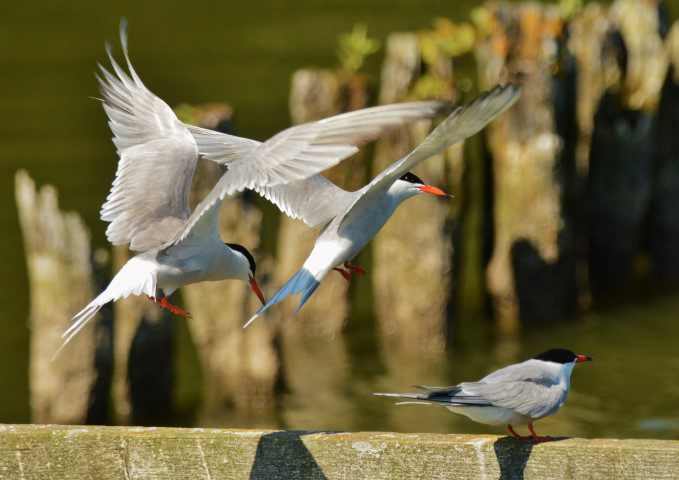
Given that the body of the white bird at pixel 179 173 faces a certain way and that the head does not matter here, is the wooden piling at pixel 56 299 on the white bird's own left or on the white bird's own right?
on the white bird's own left

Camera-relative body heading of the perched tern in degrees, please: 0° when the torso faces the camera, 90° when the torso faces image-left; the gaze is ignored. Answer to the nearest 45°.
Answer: approximately 270°

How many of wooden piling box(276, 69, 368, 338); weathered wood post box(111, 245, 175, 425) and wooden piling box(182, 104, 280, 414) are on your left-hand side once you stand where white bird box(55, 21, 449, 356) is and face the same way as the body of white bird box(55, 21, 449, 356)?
3

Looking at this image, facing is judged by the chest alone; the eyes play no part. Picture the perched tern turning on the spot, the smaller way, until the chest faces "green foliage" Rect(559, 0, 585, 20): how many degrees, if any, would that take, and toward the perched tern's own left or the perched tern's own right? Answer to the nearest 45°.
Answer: approximately 90° to the perched tern's own left

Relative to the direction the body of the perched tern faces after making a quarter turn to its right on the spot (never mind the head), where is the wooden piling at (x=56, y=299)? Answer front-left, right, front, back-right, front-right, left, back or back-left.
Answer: back-right

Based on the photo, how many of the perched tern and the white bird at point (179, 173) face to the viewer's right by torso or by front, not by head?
2

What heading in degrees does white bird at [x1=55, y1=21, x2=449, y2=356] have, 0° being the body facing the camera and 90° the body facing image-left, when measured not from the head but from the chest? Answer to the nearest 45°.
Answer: approximately 270°

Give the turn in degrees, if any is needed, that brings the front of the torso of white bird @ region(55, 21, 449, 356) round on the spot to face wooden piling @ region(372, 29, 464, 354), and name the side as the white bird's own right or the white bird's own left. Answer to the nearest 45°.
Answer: approximately 90° to the white bird's own left

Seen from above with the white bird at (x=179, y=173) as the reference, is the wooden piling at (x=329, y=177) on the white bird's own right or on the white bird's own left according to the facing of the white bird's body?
on the white bird's own left
